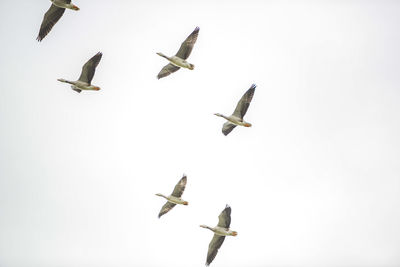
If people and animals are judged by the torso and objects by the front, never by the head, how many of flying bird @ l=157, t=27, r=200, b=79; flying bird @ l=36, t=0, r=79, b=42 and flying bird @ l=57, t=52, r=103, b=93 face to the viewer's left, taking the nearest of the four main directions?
3

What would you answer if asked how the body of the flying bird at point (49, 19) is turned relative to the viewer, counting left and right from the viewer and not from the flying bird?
facing to the left of the viewer

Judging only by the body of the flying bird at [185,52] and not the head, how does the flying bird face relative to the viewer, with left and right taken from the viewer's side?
facing to the left of the viewer

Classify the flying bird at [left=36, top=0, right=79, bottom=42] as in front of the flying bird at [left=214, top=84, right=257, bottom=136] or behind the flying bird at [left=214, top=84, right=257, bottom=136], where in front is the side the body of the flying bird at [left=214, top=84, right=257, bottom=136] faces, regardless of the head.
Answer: in front

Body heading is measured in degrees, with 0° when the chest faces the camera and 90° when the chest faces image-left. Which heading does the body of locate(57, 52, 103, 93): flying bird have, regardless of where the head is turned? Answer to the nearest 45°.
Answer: approximately 90°

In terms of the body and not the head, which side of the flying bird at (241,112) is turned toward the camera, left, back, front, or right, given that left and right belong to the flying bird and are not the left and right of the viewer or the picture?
left

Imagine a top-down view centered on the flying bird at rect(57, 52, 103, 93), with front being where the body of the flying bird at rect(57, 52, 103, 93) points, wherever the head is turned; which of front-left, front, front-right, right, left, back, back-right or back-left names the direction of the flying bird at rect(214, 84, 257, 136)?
back

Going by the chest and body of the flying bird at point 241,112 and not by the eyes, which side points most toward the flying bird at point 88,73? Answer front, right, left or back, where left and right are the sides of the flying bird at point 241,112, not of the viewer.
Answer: front

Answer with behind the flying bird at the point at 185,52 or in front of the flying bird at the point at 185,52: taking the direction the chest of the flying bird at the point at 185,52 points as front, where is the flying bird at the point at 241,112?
behind

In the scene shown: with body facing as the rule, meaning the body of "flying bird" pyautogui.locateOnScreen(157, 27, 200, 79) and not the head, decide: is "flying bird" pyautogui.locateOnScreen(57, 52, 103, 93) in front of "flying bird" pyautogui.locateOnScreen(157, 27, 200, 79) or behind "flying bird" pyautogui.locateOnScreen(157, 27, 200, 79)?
in front

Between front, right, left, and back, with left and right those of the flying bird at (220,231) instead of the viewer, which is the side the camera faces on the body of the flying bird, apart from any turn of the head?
left

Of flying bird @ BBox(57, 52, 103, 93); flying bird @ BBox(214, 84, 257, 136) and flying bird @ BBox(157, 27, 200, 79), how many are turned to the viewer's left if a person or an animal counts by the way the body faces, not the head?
3

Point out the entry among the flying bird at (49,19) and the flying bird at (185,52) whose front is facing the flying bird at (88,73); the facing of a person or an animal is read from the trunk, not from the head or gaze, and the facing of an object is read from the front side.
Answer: the flying bird at (185,52)
